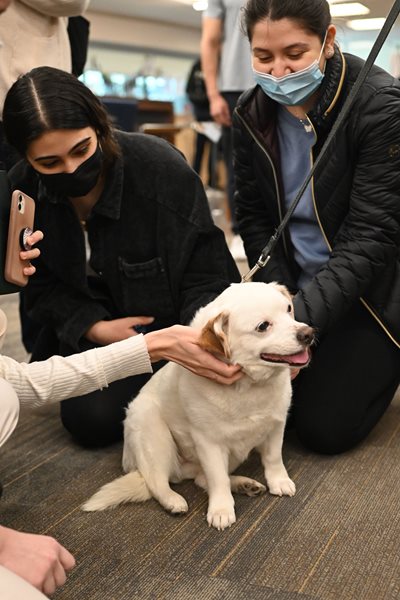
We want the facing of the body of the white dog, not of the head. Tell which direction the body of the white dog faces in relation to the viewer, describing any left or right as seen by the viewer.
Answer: facing the viewer and to the right of the viewer

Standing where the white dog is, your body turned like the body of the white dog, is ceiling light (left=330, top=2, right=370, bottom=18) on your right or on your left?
on your left

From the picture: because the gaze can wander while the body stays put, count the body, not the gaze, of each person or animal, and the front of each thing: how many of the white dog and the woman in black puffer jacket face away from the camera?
0

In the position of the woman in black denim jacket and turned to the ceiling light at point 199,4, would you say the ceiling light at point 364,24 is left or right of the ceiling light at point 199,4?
right

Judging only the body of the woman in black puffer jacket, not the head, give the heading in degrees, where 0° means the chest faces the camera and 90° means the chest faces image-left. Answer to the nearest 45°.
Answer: approximately 45°

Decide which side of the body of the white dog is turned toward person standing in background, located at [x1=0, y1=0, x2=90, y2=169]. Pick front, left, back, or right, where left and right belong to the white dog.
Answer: back

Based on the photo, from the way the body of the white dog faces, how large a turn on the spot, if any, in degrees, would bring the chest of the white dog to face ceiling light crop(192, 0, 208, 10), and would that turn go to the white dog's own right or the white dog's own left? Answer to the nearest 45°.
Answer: approximately 135° to the white dog's own left
